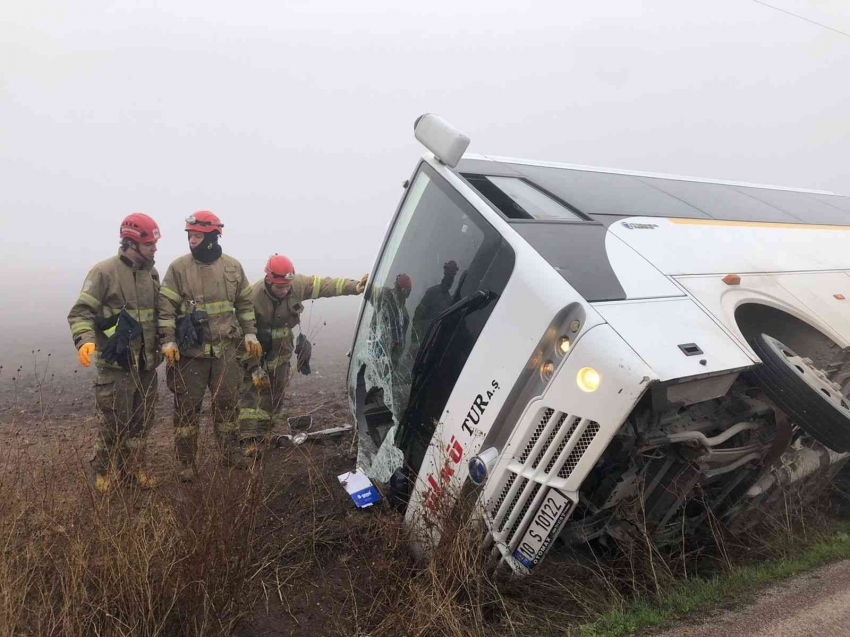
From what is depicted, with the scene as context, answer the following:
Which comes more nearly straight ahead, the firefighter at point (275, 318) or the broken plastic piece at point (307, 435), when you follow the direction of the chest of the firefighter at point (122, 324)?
the broken plastic piece

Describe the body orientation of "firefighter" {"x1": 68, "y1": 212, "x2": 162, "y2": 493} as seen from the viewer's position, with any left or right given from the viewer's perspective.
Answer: facing the viewer and to the right of the viewer

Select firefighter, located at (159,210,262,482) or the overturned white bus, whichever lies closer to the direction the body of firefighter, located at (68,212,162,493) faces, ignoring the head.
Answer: the overturned white bus

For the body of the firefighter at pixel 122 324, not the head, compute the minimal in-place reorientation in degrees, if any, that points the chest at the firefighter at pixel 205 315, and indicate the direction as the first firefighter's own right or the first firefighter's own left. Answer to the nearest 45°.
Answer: approximately 45° to the first firefighter's own left

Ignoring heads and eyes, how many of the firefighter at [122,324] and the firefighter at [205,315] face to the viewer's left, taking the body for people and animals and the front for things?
0

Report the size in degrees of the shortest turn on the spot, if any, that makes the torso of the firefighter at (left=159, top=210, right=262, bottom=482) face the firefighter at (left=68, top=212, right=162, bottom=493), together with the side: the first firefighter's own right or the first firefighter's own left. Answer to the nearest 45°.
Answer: approximately 45° to the first firefighter's own right

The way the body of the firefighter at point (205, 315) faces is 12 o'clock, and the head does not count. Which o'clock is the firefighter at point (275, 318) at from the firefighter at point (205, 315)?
the firefighter at point (275, 318) is roughly at 8 o'clock from the firefighter at point (205, 315).

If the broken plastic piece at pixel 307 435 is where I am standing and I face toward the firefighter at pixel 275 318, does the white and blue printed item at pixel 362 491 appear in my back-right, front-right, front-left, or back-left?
back-left

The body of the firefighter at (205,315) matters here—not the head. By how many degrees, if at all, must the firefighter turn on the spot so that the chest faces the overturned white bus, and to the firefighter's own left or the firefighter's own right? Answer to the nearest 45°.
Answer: approximately 45° to the firefighter's own left

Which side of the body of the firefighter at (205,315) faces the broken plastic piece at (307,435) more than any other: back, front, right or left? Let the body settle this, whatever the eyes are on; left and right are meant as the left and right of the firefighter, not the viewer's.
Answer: left

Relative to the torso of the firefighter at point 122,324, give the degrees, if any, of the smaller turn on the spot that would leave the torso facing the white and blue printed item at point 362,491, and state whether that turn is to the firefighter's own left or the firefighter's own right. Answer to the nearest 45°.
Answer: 0° — they already face it

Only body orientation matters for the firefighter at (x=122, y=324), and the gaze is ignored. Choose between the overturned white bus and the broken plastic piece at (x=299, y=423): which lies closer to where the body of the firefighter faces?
the overturned white bus

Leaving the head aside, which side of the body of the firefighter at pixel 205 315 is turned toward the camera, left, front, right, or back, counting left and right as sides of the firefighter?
front
